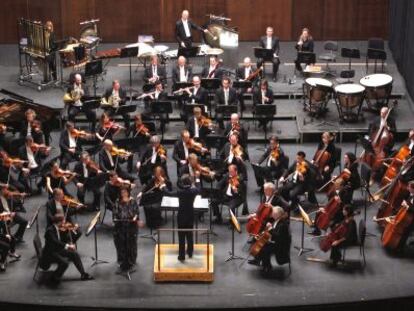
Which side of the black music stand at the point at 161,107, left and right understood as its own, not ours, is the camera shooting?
back

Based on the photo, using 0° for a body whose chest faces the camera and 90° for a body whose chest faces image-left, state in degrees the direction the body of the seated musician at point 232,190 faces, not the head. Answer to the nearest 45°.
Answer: approximately 45°

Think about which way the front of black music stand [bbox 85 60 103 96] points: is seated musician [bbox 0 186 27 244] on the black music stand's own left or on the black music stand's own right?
on the black music stand's own left

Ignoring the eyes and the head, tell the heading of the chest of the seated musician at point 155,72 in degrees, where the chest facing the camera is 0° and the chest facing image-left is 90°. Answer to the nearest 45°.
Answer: approximately 0°

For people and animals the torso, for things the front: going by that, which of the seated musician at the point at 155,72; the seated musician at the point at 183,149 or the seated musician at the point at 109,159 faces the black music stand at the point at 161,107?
the seated musician at the point at 155,72

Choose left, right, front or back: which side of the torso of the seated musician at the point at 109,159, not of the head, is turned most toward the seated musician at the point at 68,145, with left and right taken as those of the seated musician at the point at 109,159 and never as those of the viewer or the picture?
back

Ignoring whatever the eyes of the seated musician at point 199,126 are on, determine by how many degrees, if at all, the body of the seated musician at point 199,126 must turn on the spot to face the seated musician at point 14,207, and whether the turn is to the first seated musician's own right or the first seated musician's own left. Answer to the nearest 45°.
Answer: approximately 45° to the first seated musician's own right

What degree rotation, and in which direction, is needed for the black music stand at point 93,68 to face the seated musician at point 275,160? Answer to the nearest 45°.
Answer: approximately 180°

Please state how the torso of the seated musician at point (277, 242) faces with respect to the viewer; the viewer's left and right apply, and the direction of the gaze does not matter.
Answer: facing to the left of the viewer

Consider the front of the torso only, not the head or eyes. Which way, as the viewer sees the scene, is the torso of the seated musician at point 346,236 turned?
to the viewer's left

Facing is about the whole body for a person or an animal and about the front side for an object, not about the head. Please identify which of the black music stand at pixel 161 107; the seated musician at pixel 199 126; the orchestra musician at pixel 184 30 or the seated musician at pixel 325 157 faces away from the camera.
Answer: the black music stand

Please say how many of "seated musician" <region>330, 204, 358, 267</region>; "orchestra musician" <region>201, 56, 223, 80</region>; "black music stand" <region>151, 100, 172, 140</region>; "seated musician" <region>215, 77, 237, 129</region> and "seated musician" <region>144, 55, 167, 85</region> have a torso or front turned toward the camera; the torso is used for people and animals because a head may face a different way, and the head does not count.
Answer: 3
